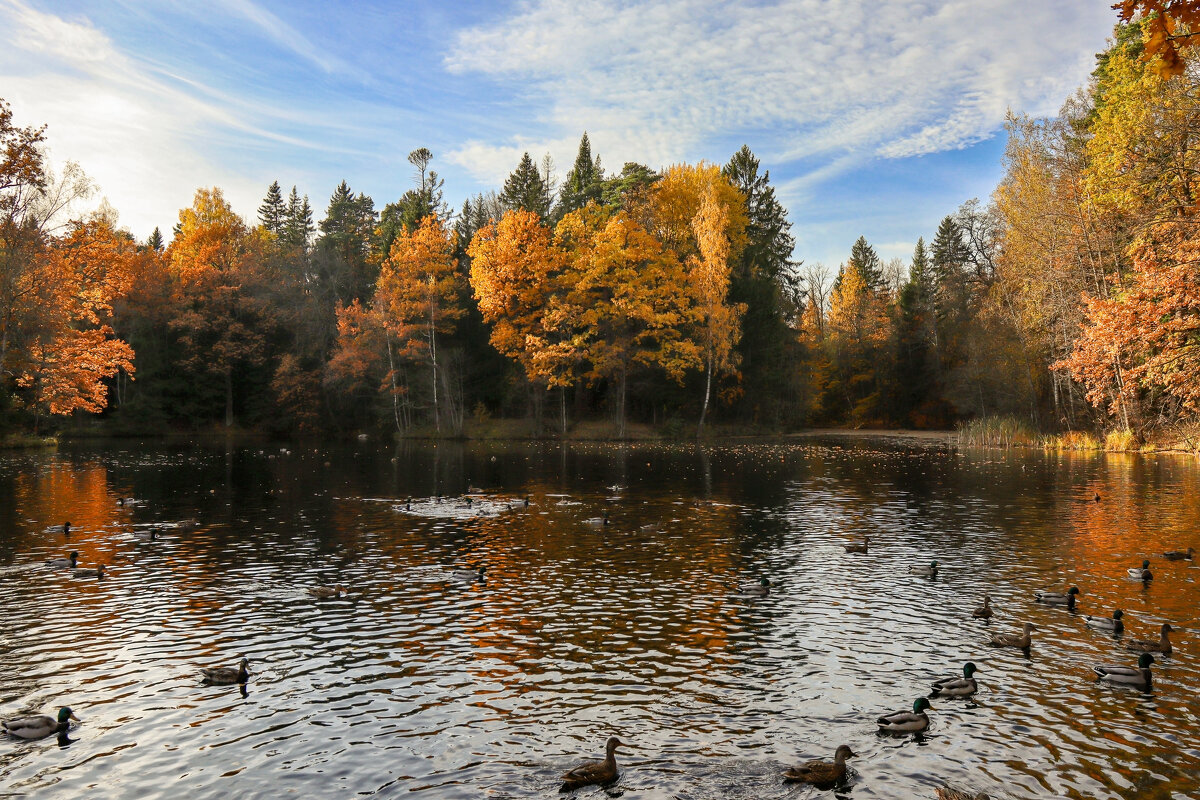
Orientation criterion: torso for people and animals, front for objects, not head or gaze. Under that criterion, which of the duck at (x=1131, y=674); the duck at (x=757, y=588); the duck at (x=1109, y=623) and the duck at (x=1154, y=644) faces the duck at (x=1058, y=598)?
the duck at (x=757, y=588)

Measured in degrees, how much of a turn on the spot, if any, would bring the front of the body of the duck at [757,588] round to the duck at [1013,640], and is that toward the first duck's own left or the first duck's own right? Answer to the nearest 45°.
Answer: approximately 45° to the first duck's own right

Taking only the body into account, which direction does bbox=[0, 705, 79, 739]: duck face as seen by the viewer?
to the viewer's right

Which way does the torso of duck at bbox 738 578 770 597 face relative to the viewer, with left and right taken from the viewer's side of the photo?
facing to the right of the viewer

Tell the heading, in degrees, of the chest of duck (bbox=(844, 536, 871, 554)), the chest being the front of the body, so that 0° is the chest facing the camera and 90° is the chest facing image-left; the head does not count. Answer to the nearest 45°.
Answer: approximately 270°

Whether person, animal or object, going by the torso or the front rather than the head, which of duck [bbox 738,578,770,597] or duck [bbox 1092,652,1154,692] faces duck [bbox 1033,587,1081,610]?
duck [bbox 738,578,770,597]

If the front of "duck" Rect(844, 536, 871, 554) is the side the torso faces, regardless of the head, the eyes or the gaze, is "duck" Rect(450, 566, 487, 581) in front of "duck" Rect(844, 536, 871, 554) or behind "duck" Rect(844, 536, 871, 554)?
behind

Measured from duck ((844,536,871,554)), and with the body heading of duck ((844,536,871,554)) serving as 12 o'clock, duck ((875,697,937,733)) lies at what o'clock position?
duck ((875,697,937,733)) is roughly at 3 o'clock from duck ((844,536,871,554)).

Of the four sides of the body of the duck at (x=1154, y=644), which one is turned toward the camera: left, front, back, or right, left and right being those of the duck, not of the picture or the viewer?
right

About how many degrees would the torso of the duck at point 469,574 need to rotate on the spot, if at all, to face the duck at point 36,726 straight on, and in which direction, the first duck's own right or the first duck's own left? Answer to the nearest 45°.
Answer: approximately 135° to the first duck's own right

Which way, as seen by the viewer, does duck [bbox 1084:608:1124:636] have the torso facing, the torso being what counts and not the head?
to the viewer's right

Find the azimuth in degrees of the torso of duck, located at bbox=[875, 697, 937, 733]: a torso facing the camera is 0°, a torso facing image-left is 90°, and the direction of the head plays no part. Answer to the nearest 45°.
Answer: approximately 270°

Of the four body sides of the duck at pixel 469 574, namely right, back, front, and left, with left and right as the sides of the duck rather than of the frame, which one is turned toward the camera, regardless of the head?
right

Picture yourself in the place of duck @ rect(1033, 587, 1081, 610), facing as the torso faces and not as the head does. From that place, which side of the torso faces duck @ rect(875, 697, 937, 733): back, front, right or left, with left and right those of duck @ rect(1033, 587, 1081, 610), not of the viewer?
right
